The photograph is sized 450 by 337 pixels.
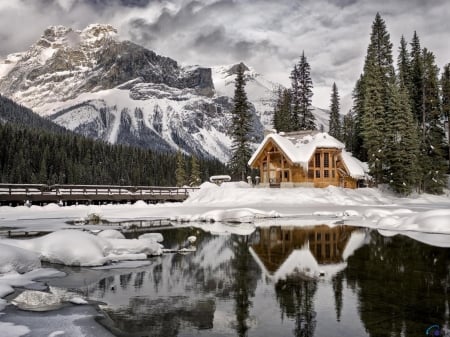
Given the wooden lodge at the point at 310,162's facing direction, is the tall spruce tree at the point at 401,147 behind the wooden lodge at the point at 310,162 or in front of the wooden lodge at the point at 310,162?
behind

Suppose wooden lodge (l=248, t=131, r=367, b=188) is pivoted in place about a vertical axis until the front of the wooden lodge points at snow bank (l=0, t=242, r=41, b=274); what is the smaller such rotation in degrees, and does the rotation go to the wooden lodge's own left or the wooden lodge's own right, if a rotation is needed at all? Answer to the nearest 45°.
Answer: approximately 45° to the wooden lodge's own left

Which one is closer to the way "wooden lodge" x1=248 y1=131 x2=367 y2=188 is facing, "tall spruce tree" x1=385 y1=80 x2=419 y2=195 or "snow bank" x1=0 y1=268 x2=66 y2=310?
the snow bank

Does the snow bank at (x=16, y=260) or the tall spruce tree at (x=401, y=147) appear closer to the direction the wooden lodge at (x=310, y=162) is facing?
the snow bank

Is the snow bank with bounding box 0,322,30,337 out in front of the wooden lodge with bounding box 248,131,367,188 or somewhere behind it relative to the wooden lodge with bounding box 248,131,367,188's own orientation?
in front

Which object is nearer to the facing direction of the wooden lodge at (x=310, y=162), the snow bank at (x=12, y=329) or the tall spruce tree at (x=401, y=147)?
the snow bank

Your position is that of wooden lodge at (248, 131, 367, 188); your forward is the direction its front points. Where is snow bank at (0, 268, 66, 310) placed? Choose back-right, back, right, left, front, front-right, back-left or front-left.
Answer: front-left

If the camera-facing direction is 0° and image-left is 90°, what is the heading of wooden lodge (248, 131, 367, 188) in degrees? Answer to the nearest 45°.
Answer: approximately 45°

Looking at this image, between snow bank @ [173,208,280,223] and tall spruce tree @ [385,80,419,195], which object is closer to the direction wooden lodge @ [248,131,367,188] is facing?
the snow bank
